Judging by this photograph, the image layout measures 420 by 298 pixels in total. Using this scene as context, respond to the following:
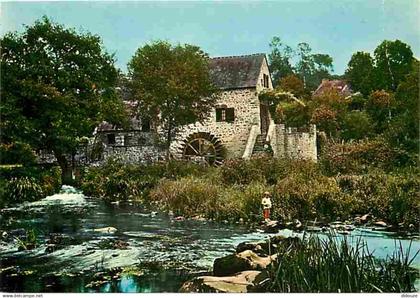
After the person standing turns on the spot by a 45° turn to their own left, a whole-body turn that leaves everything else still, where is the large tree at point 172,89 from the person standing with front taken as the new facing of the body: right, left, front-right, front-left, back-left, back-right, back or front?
back

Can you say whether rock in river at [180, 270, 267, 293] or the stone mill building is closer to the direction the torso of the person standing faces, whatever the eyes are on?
the rock in river

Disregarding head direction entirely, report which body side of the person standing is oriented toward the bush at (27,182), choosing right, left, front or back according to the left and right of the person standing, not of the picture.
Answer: right

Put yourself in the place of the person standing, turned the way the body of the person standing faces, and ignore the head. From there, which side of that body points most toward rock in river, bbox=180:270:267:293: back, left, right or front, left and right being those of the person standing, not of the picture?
front

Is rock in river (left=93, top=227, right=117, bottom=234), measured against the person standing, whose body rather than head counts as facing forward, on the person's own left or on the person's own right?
on the person's own right

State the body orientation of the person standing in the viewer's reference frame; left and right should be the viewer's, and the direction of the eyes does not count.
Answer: facing the viewer

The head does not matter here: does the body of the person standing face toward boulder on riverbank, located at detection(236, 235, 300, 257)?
yes

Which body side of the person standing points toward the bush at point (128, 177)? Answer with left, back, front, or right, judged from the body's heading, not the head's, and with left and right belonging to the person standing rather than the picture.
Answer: right

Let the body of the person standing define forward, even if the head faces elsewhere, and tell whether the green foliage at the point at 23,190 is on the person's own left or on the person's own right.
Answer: on the person's own right

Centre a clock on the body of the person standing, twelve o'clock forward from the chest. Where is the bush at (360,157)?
The bush is roughly at 7 o'clock from the person standing.

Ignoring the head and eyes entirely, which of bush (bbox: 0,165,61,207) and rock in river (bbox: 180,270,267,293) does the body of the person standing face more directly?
the rock in river

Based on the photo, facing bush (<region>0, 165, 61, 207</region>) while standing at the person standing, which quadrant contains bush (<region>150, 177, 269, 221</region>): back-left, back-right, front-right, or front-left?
front-right
